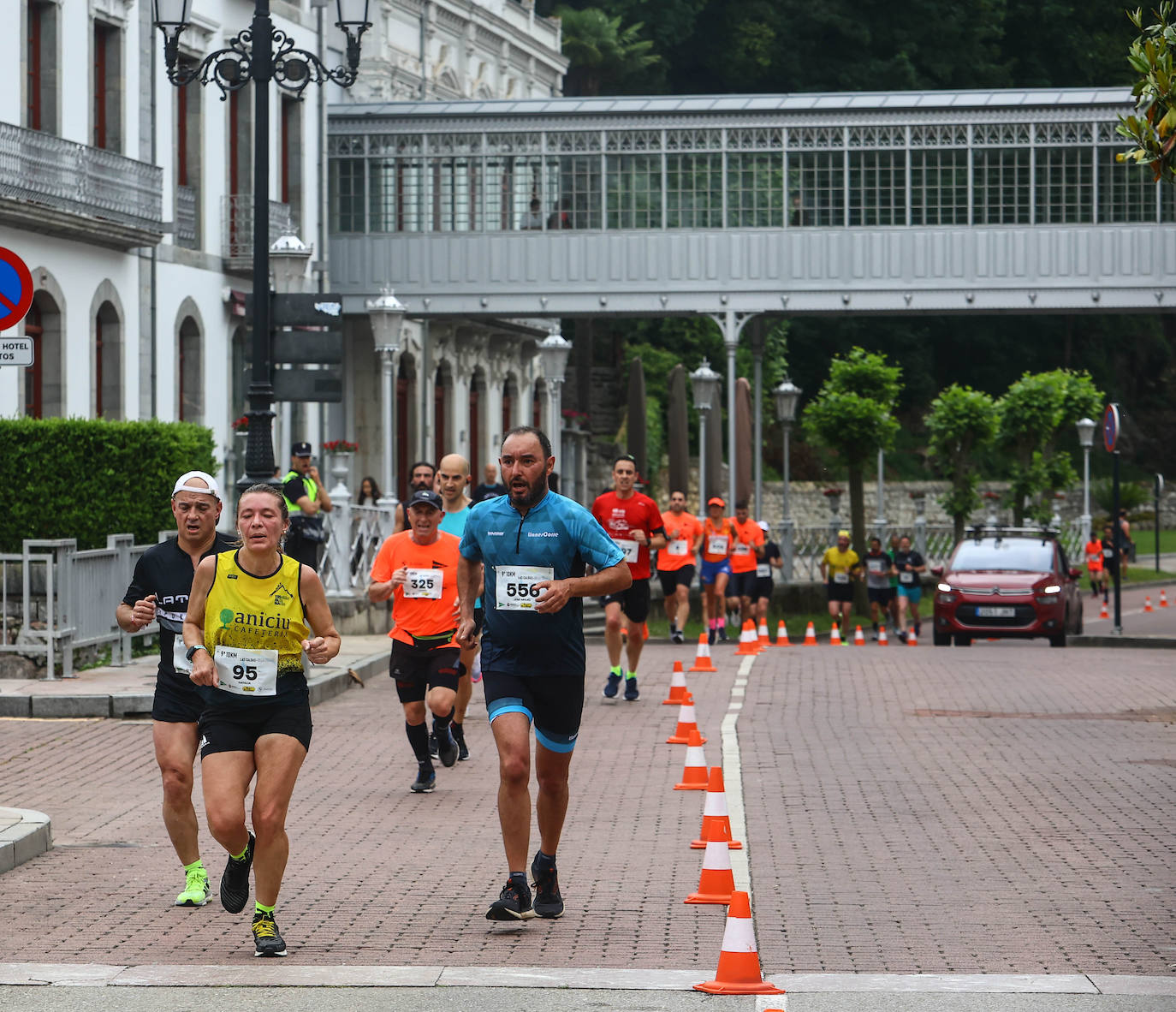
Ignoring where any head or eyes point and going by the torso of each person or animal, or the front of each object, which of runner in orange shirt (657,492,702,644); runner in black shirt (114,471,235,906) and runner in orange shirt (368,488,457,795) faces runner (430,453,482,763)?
runner in orange shirt (657,492,702,644)

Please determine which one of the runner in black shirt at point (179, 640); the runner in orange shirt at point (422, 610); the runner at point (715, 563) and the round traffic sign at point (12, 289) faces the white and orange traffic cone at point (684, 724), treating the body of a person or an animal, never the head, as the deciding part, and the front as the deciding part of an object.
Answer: the runner

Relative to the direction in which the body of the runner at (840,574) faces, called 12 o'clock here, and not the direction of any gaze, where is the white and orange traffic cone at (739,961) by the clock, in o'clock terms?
The white and orange traffic cone is roughly at 12 o'clock from the runner.

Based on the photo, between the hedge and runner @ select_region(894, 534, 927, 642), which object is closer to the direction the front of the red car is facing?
the hedge

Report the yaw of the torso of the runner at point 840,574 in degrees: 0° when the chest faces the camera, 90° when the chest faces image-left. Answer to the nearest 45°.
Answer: approximately 0°

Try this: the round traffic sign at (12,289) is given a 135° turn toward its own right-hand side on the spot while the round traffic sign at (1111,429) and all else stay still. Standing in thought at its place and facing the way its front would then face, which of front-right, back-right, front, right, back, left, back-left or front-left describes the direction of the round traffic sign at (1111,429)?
right

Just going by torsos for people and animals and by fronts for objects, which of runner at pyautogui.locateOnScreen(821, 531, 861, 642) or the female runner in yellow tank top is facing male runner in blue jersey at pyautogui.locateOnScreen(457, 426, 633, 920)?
the runner

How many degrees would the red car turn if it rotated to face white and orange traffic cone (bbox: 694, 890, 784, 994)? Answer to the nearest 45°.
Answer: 0° — it already faces it

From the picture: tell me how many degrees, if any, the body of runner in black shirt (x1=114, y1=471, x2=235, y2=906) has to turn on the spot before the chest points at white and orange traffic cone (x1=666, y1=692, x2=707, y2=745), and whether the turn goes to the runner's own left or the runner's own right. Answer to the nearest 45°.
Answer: approximately 135° to the runner's own left
